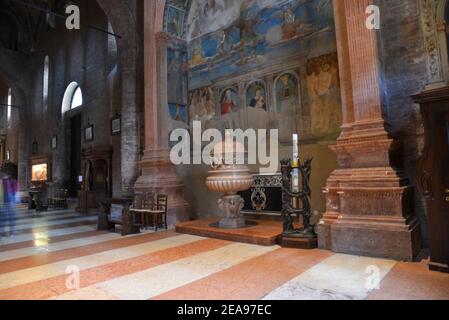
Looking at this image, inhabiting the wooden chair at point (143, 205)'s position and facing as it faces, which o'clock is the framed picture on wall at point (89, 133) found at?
The framed picture on wall is roughly at 4 o'clock from the wooden chair.

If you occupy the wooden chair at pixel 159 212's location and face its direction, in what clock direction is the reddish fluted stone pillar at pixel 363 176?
The reddish fluted stone pillar is roughly at 9 o'clock from the wooden chair.

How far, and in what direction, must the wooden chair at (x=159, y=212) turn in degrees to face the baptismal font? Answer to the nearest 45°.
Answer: approximately 90° to its left

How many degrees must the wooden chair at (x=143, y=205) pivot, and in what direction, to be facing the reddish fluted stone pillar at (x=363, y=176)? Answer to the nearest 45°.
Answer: approximately 90° to its left
